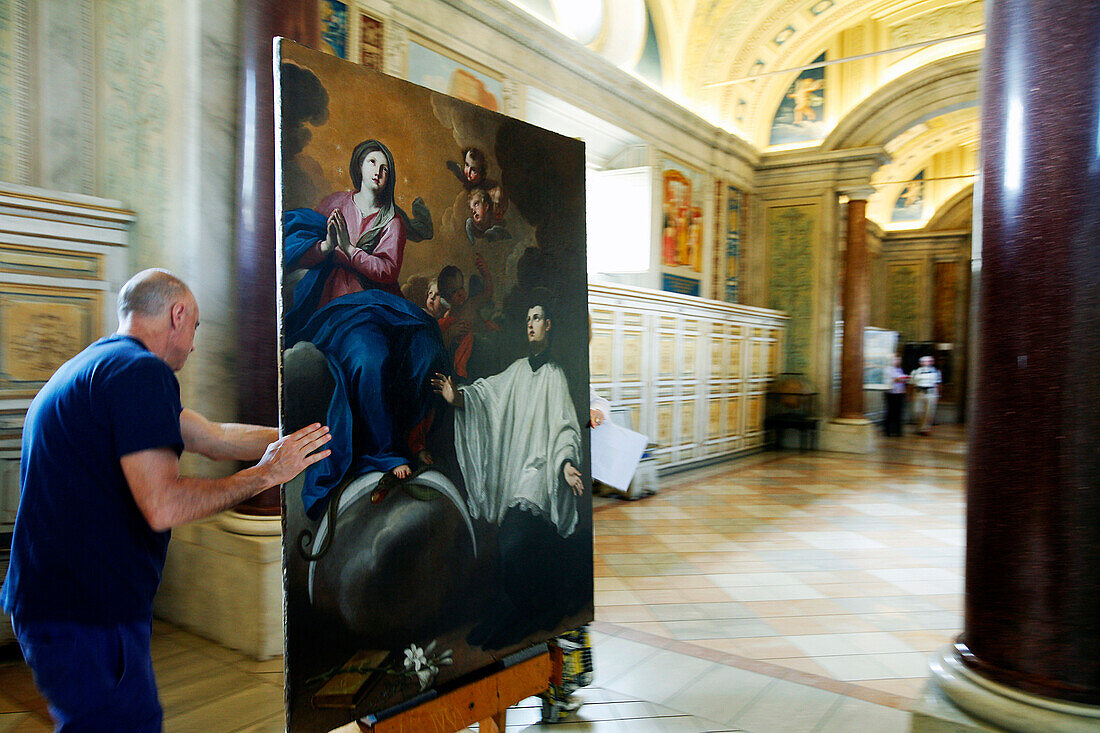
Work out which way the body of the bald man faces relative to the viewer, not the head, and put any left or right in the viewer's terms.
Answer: facing away from the viewer and to the right of the viewer

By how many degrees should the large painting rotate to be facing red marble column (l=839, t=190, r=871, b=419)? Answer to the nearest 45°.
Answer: approximately 90° to its left

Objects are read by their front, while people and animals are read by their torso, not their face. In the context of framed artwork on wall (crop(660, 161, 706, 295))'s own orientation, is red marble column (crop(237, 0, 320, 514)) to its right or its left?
on its right

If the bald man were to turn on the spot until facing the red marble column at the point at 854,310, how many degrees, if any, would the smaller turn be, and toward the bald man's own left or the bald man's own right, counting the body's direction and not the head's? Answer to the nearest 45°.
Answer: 0° — they already face it

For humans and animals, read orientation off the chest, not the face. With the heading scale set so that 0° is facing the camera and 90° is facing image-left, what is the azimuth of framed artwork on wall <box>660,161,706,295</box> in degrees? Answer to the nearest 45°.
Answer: approximately 315°

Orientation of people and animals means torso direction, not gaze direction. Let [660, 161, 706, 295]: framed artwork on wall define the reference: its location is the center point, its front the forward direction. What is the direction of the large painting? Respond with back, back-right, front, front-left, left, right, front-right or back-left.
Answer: front-right

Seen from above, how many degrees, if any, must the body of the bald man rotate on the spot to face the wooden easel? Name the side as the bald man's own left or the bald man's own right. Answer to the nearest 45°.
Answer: approximately 45° to the bald man's own right

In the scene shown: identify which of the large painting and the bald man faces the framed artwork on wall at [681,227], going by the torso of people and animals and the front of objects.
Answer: the bald man

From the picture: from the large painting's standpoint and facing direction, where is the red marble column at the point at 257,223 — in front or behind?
behind

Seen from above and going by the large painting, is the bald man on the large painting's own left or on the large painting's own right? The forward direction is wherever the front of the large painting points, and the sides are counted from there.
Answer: on the large painting's own right

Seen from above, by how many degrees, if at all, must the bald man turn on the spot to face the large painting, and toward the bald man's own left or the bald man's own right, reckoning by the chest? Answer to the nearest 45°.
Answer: approximately 45° to the bald man's own right

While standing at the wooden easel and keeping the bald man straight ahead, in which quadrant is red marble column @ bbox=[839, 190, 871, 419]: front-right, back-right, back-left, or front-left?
back-right
